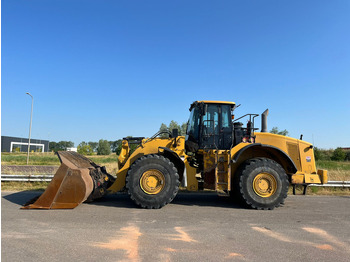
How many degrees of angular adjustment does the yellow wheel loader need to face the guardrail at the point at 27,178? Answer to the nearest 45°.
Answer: approximately 45° to its right

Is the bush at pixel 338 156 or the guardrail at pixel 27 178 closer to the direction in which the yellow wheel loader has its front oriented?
the guardrail

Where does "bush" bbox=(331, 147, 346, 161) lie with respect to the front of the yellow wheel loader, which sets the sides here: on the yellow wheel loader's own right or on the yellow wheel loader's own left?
on the yellow wheel loader's own right

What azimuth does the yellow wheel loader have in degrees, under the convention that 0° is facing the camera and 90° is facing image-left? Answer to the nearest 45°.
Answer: approximately 90°
